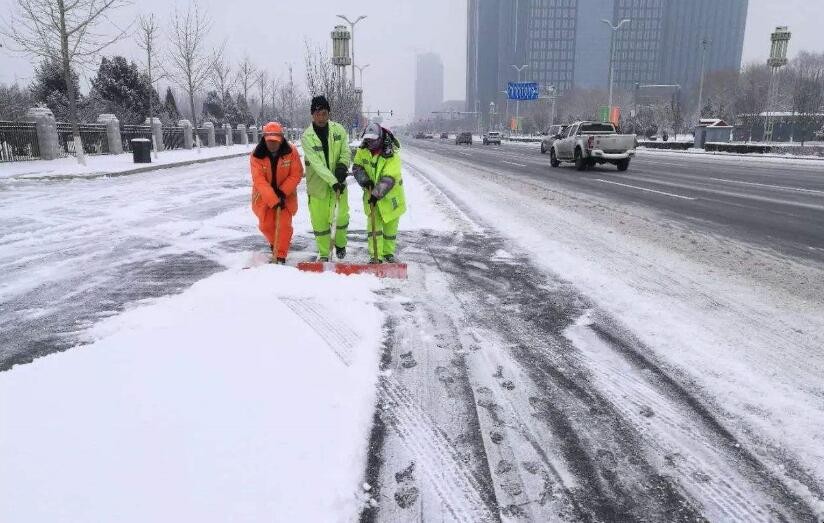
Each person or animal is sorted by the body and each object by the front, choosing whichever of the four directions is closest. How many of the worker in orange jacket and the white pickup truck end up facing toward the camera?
1

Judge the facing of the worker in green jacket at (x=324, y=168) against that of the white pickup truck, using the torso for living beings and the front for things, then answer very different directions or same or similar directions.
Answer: very different directions

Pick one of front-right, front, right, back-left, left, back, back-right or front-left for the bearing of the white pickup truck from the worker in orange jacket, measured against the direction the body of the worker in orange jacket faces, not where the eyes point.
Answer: back-left

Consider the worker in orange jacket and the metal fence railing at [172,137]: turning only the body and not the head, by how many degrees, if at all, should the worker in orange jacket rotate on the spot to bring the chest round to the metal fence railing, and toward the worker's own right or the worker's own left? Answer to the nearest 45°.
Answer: approximately 180°

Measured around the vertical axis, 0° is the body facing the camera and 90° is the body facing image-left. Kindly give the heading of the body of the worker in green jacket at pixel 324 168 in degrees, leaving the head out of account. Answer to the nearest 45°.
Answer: approximately 0°

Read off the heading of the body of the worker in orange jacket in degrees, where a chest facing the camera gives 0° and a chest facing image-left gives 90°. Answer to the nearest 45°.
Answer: approximately 0°

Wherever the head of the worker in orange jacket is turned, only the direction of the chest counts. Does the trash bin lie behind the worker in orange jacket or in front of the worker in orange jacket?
behind

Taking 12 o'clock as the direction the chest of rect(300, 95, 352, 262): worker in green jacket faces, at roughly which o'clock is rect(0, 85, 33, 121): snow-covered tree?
The snow-covered tree is roughly at 5 o'clock from the worker in green jacket.

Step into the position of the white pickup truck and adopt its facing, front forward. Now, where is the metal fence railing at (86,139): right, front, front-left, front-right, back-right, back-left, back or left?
front-left

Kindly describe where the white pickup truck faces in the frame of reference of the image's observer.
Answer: facing away from the viewer and to the left of the viewer

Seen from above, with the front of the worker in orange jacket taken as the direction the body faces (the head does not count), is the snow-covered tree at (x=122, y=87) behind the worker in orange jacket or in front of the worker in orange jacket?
behind
